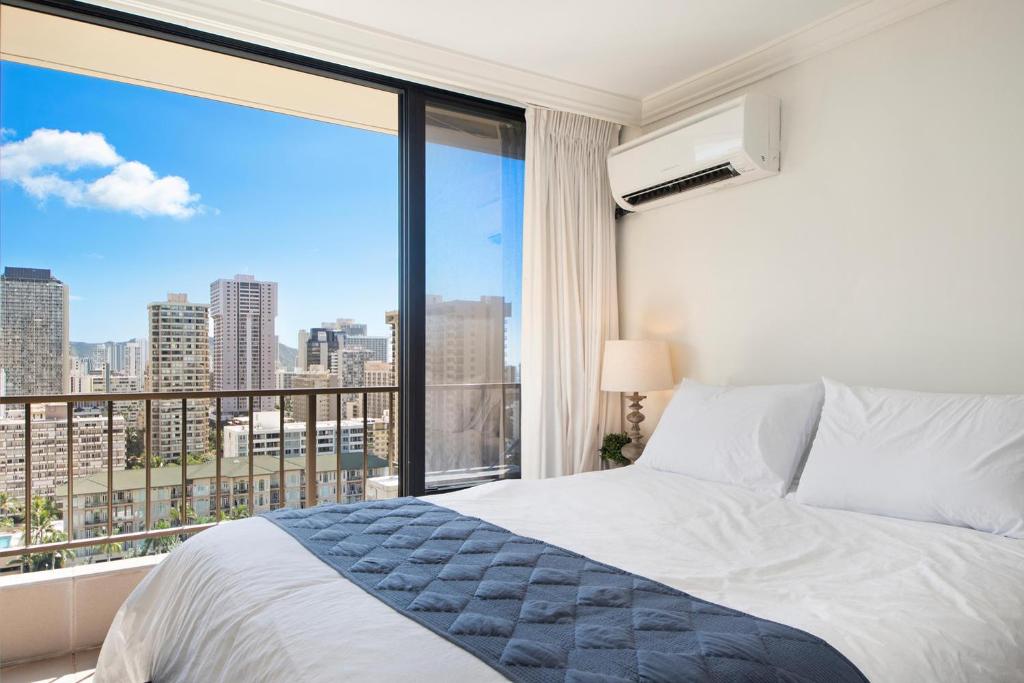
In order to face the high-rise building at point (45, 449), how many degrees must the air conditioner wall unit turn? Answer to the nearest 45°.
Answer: approximately 45° to its right

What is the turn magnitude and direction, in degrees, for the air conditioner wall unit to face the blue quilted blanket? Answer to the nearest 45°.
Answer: approximately 45° to its left

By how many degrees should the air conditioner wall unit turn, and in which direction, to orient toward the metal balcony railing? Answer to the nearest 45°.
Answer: approximately 45° to its right

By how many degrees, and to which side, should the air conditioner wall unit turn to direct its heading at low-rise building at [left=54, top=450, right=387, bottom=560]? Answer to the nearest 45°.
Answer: approximately 45° to its right

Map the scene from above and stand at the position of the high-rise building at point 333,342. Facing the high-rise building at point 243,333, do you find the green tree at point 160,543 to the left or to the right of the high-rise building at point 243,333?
left

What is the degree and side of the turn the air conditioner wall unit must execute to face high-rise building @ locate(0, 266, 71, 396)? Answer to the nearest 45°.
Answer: approximately 45° to its right

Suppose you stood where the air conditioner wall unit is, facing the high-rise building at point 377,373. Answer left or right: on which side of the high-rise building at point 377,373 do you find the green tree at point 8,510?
left

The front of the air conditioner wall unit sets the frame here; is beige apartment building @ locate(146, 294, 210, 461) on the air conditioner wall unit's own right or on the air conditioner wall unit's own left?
on the air conditioner wall unit's own right

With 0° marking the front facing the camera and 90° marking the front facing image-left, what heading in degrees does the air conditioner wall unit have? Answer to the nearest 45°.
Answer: approximately 45°

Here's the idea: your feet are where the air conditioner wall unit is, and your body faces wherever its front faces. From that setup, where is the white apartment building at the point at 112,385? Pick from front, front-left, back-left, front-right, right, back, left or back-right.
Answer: front-right

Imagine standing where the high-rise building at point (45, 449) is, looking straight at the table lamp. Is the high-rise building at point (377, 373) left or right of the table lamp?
left

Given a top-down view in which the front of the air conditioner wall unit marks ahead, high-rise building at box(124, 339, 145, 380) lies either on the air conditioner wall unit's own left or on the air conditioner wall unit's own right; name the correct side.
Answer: on the air conditioner wall unit's own right
